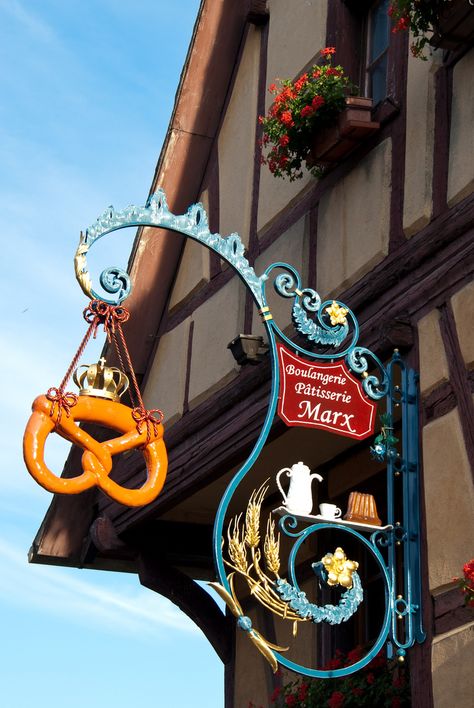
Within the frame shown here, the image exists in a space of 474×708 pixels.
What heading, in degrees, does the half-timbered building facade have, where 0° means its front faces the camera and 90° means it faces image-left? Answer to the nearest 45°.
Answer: approximately 45°
